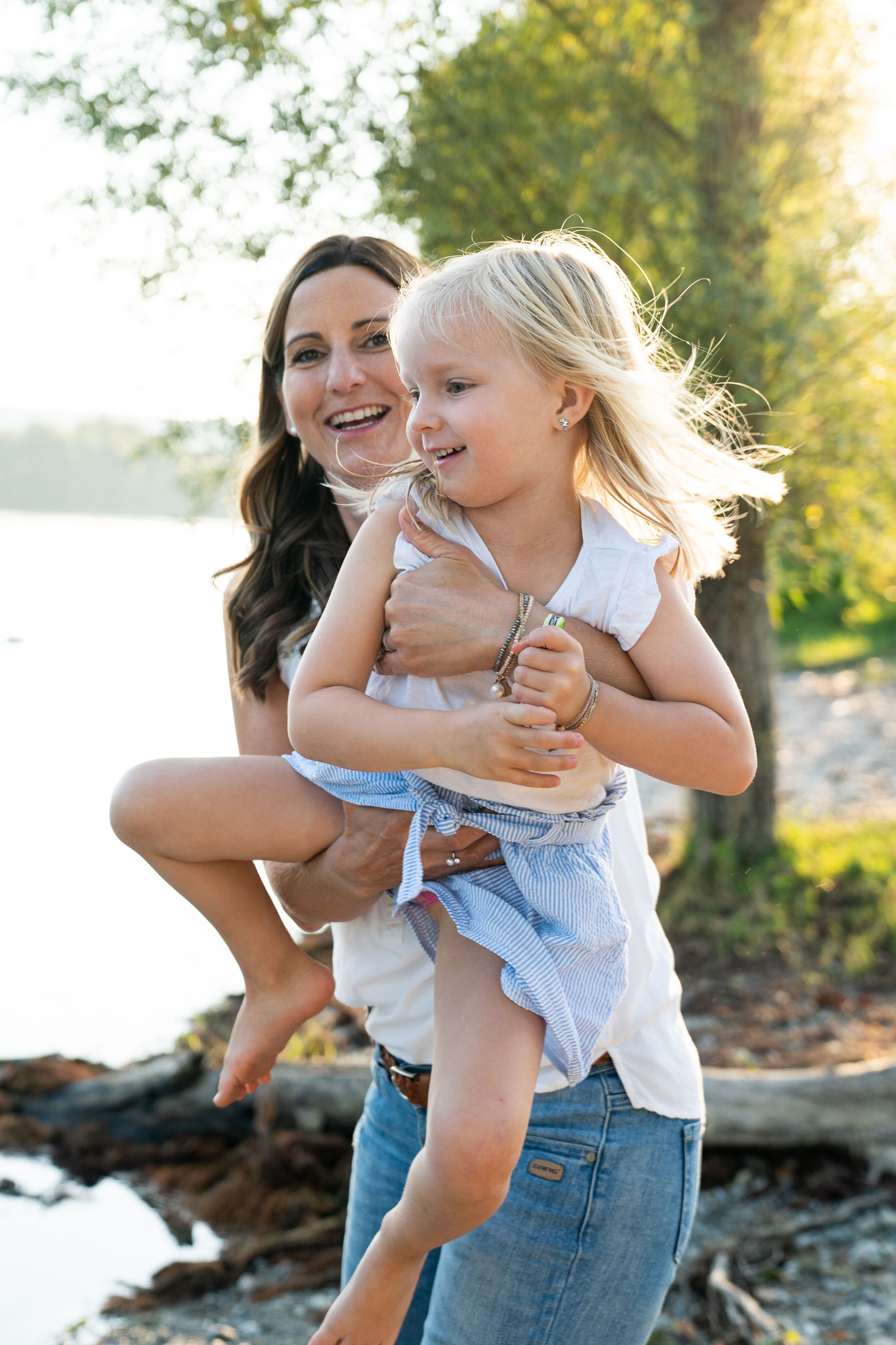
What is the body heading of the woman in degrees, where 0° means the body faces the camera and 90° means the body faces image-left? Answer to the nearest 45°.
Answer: approximately 45°

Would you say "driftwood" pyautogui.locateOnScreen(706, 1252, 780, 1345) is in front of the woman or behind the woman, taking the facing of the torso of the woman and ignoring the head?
behind

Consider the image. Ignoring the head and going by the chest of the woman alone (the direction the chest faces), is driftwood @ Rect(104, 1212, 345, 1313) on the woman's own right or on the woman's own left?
on the woman's own right

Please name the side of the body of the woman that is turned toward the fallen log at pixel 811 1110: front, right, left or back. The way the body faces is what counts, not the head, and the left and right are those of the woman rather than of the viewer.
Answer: back
